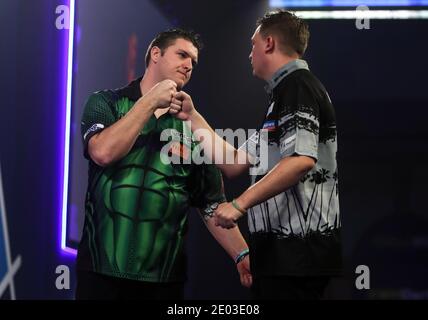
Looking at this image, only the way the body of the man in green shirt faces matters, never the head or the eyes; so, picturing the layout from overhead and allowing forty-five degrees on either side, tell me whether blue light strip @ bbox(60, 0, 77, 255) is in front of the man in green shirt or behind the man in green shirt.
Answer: behind

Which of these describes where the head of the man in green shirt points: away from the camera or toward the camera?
toward the camera

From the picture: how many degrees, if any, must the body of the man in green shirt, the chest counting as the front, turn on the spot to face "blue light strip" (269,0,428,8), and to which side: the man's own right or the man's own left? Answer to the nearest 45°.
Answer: approximately 90° to the man's own left

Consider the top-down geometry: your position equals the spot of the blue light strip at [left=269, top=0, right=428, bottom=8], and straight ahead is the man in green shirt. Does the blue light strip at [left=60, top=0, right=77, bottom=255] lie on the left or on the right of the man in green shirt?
right

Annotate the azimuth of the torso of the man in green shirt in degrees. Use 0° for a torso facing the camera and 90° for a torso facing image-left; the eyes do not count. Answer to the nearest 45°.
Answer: approximately 315°
